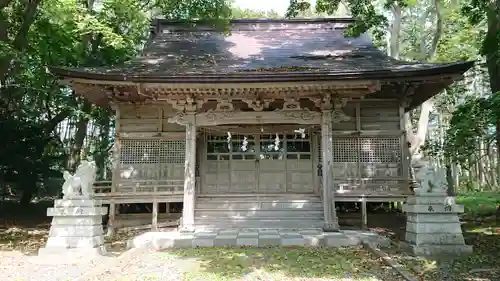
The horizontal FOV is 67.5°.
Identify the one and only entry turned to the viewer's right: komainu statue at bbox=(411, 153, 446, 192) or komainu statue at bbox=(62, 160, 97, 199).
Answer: komainu statue at bbox=(62, 160, 97, 199)

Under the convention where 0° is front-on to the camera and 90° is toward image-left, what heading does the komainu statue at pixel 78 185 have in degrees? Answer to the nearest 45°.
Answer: approximately 270°

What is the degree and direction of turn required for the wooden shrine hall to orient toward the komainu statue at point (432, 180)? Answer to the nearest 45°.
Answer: approximately 45° to its left

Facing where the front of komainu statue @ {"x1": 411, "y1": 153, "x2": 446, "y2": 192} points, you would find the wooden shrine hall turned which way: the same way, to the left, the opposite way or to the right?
to the left

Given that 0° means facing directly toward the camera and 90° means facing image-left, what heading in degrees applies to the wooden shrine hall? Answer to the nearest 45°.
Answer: approximately 0°

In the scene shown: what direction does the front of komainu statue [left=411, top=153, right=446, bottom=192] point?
to the viewer's left

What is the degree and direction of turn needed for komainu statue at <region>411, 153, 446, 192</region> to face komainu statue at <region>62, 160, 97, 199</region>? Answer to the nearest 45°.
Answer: approximately 45° to its left
